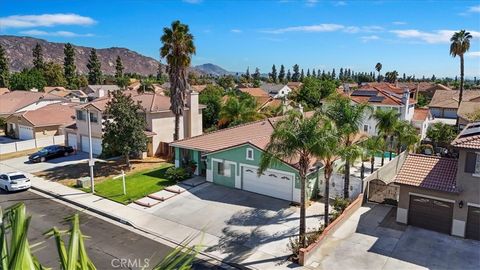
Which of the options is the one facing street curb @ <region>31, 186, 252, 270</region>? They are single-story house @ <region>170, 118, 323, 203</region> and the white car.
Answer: the single-story house

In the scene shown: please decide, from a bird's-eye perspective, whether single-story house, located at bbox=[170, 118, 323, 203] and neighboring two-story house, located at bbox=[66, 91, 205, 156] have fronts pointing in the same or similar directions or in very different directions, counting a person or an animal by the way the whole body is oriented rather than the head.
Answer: same or similar directions

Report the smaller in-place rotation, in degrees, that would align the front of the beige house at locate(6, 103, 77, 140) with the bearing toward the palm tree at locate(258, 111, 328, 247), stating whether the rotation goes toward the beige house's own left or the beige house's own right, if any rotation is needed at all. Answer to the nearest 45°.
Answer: approximately 45° to the beige house's own left

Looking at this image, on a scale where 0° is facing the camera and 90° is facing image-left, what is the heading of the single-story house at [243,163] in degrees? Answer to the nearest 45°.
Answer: approximately 45°

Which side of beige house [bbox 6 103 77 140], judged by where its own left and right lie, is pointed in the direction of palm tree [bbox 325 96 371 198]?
left

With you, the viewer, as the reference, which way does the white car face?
facing away from the viewer and to the left of the viewer

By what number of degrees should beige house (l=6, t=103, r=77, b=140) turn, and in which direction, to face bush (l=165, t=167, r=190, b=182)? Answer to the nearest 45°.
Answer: approximately 45° to its left

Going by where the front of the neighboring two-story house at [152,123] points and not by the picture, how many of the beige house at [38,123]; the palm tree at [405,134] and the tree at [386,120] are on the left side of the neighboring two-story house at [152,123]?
2

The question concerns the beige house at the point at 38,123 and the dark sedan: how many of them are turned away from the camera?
0

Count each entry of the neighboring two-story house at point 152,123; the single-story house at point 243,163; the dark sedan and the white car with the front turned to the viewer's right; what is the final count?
0

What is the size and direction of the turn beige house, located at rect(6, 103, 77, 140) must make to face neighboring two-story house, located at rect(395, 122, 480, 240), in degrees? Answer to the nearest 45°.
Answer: approximately 90° to its left

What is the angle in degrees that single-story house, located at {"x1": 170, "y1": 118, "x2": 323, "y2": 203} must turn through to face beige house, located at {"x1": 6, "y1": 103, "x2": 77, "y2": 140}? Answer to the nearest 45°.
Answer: approximately 90° to its right

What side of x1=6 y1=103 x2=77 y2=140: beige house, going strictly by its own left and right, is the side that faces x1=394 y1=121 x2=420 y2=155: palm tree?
left

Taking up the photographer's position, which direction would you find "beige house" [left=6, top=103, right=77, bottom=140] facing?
facing the viewer and to the left of the viewer

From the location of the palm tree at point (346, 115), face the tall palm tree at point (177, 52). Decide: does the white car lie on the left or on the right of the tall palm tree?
left

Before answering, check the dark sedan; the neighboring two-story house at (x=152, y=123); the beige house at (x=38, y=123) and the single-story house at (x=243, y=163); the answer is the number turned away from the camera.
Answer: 0

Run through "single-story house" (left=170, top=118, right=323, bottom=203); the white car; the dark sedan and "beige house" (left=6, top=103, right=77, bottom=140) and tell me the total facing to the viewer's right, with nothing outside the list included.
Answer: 0

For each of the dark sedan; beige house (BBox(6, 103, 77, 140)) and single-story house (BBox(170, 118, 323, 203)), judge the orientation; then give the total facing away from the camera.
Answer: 0
